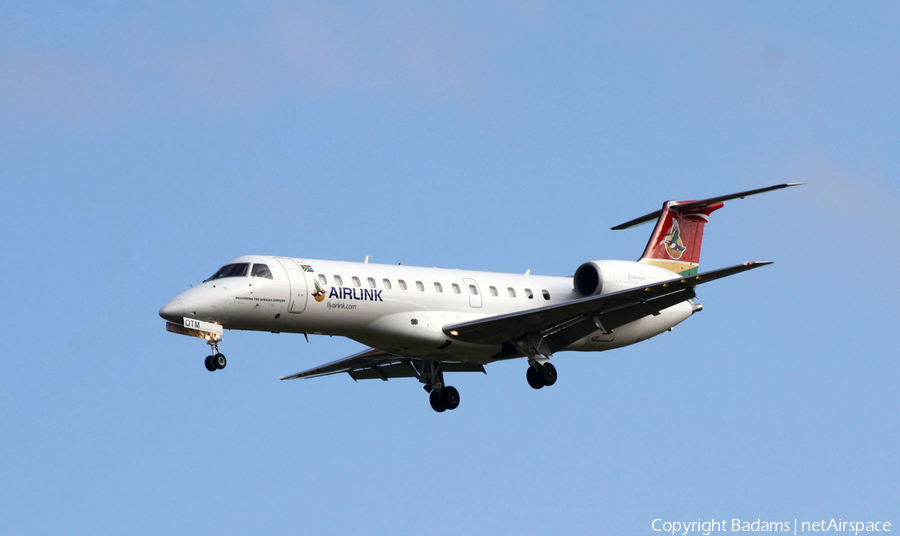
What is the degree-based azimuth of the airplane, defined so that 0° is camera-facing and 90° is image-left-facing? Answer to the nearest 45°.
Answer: approximately 45°
